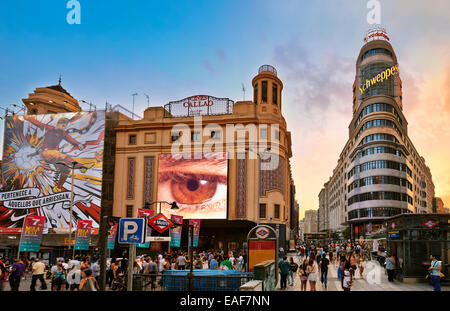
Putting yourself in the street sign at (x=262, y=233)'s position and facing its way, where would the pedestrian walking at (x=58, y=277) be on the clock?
The pedestrian walking is roughly at 2 o'clock from the street sign.

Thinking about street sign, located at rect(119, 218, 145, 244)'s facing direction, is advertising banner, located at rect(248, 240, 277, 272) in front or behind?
behind

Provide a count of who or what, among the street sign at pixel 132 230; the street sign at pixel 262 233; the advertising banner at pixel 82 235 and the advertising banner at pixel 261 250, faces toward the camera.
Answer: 4

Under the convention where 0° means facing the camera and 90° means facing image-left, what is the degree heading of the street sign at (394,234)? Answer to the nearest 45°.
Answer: approximately 0°

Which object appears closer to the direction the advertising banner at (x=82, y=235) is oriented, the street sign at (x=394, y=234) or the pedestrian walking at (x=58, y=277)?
the pedestrian walking

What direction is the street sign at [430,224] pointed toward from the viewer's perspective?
toward the camera

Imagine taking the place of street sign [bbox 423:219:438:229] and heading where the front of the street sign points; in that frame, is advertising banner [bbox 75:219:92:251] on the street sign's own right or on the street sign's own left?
on the street sign's own right

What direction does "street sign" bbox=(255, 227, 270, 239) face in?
toward the camera

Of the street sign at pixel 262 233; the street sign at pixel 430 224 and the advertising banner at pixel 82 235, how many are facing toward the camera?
3

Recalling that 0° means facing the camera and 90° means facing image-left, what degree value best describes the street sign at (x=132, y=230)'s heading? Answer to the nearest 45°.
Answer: approximately 0°

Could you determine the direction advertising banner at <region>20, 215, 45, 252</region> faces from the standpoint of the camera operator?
facing the viewer
